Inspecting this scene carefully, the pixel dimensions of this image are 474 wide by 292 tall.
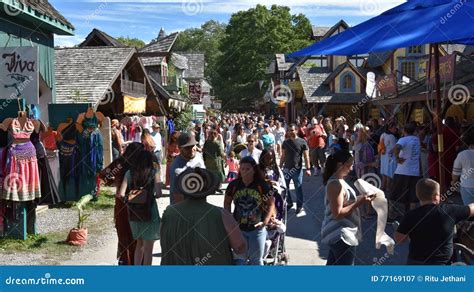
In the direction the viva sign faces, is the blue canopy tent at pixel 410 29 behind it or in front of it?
in front

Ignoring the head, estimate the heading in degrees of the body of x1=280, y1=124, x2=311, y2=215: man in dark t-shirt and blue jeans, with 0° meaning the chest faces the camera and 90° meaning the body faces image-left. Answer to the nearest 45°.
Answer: approximately 0°

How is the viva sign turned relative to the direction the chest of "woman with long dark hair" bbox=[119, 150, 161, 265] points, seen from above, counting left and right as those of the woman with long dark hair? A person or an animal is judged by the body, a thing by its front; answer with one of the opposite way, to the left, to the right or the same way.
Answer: the opposite way

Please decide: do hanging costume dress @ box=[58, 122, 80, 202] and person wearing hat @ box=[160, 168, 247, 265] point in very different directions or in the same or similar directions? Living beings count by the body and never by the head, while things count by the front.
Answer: very different directions

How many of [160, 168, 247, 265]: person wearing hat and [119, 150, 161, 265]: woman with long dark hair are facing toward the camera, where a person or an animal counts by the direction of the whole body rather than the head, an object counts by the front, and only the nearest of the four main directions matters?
0

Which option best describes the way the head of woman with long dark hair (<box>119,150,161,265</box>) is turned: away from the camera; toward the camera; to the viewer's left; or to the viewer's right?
away from the camera

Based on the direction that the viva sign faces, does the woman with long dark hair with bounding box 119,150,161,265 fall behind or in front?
in front

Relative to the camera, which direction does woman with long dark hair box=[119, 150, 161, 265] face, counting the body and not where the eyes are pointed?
away from the camera

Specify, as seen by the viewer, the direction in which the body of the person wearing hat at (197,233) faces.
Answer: away from the camera
